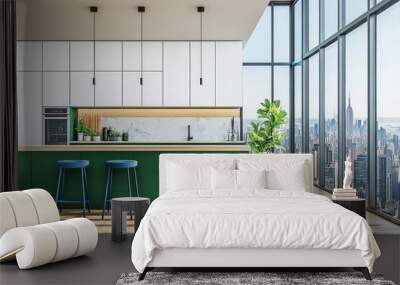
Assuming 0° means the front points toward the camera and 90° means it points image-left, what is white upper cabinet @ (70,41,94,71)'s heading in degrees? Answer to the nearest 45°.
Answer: approximately 0°

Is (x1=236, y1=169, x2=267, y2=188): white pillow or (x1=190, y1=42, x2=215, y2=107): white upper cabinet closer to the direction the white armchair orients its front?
the white pillow

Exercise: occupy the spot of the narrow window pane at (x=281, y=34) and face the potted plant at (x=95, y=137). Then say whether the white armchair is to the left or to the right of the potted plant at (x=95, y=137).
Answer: left

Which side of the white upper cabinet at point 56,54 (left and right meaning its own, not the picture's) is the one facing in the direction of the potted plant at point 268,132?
left

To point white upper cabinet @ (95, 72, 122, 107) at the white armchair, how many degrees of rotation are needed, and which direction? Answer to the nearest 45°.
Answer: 0° — it already faces it

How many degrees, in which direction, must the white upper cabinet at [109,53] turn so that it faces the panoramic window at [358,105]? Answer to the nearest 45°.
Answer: approximately 45° to its left

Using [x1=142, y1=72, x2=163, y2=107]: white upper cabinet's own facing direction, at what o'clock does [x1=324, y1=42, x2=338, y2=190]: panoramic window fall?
The panoramic window is roughly at 10 o'clock from the white upper cabinet.

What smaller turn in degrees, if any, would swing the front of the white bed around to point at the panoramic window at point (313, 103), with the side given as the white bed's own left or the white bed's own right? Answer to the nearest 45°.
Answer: approximately 180°

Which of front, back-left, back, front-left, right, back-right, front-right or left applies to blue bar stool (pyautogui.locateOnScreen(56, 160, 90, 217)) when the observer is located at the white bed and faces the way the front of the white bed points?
back-right
